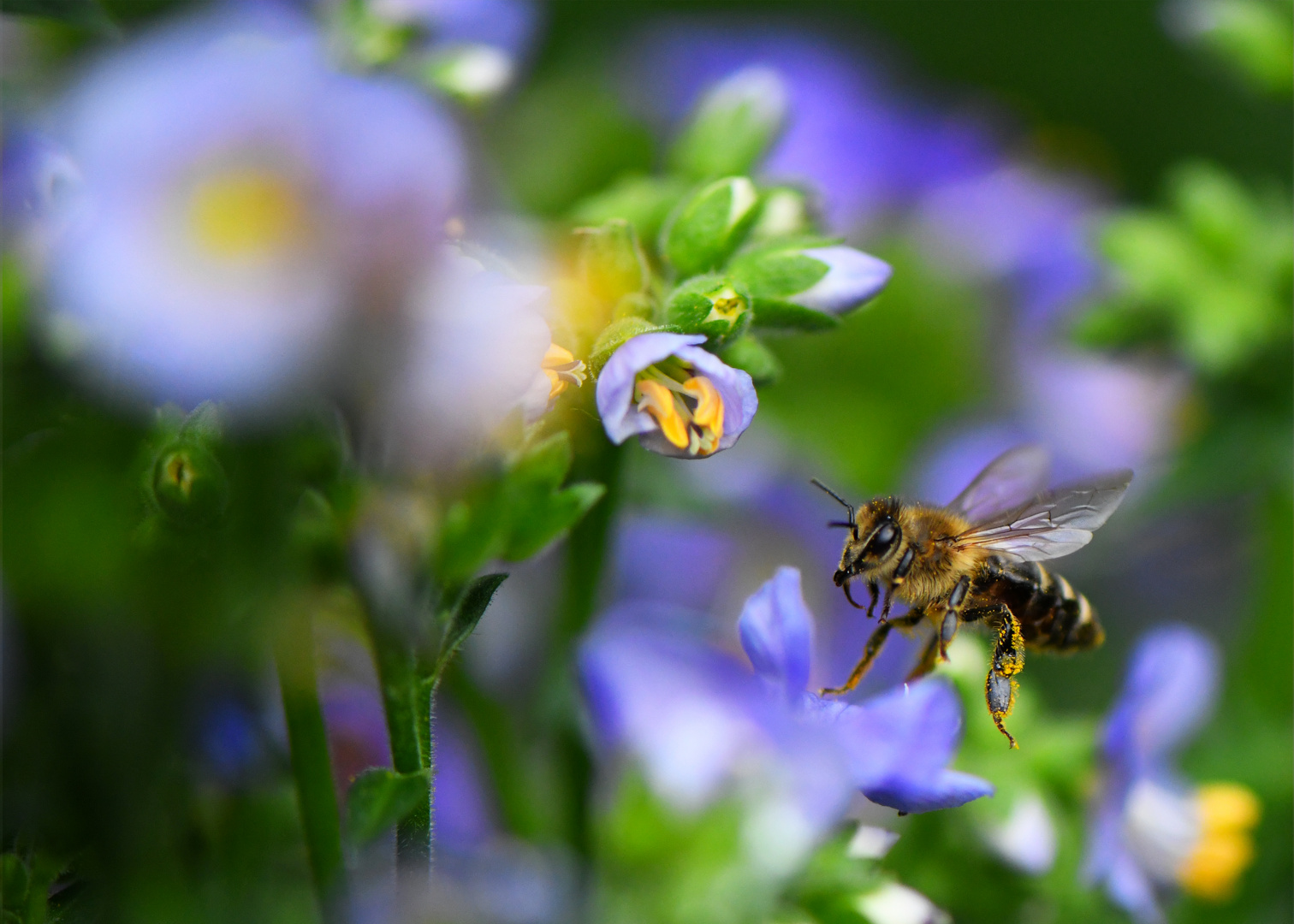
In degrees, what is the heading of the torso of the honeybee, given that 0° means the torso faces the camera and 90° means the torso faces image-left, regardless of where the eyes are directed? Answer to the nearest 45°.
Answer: approximately 90°

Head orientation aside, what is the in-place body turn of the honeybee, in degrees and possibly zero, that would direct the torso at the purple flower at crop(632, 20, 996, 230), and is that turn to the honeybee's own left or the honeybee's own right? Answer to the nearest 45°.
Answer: approximately 90° to the honeybee's own right
